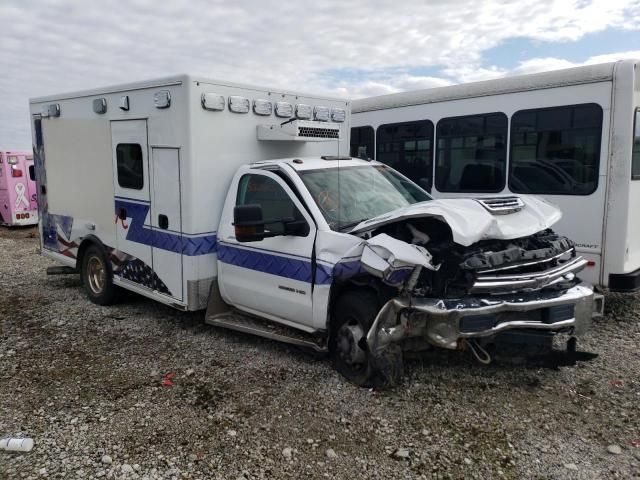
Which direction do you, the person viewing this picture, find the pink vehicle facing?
facing away from the viewer and to the left of the viewer

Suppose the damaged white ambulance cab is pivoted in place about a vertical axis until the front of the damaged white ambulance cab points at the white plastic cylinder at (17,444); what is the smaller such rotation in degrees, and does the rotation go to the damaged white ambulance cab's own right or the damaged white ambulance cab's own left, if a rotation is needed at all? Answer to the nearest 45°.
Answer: approximately 90° to the damaged white ambulance cab's own right

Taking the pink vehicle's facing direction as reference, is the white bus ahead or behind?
behind

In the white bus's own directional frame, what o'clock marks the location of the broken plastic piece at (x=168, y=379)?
The broken plastic piece is roughly at 9 o'clock from the white bus.

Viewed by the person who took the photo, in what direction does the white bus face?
facing away from the viewer and to the left of the viewer

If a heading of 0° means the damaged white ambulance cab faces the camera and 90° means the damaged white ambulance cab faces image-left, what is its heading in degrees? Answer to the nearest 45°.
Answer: approximately 315°

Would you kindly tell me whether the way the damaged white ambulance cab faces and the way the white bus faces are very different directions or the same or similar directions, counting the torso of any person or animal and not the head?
very different directions

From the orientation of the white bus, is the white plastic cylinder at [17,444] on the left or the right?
on its left

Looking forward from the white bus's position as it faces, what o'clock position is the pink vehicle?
The pink vehicle is roughly at 11 o'clock from the white bus.

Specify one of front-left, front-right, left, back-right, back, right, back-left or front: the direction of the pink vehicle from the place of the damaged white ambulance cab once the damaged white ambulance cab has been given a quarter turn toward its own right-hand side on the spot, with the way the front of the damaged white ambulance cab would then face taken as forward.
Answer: right

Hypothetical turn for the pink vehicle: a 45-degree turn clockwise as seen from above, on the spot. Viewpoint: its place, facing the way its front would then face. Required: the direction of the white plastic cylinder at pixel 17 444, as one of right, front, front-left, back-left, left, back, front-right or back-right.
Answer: back
